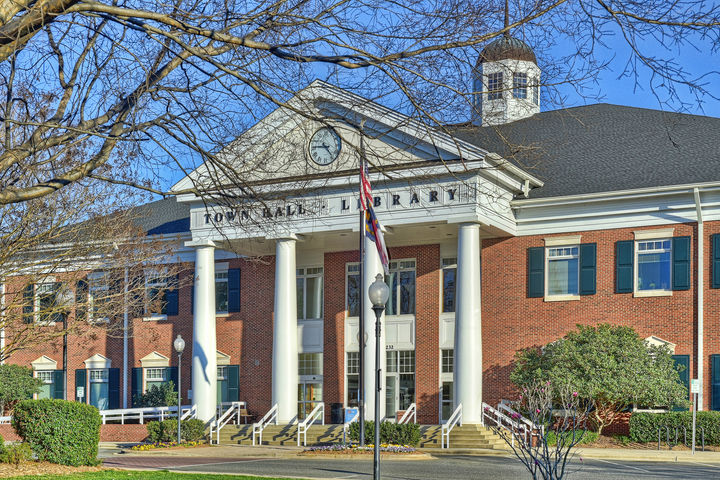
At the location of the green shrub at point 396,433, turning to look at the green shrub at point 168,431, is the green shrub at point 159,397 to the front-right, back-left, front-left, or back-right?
front-right

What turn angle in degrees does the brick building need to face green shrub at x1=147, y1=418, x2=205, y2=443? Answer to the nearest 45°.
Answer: approximately 45° to its right

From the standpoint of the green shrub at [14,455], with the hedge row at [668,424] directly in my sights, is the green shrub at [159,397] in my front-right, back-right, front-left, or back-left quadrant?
front-left

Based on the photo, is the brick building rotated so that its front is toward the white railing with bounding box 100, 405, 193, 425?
no

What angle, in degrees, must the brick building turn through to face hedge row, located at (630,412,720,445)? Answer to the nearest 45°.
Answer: approximately 90° to its left

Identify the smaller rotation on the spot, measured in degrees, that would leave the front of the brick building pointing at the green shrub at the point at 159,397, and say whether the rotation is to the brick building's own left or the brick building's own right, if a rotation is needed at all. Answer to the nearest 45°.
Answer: approximately 90° to the brick building's own right

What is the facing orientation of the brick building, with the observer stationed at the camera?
facing the viewer and to the left of the viewer
